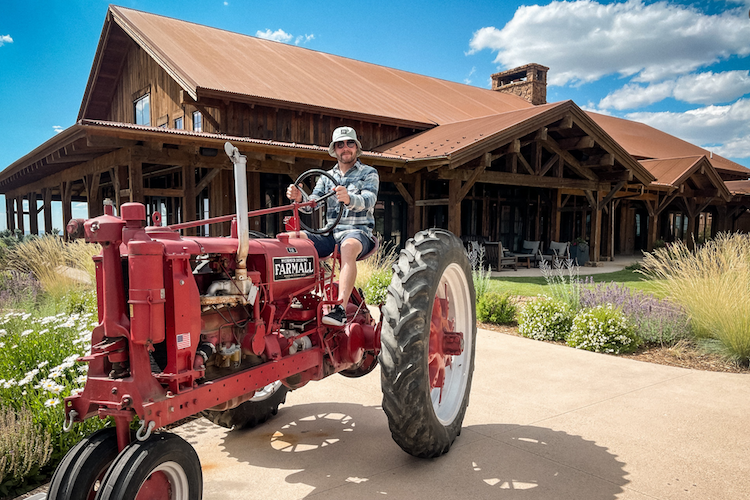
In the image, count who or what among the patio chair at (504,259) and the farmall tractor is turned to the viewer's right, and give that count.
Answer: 1

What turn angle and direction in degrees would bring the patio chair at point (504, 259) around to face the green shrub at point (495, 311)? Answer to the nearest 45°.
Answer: approximately 90° to its right

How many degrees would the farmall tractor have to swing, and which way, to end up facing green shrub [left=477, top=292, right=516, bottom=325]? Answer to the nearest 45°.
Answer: approximately 180°

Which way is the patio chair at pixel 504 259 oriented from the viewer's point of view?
to the viewer's right

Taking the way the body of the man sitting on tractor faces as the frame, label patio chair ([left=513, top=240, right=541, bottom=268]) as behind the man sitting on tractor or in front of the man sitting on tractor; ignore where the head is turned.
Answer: behind

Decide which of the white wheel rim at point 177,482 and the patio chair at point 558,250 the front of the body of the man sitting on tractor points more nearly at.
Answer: the white wheel rim

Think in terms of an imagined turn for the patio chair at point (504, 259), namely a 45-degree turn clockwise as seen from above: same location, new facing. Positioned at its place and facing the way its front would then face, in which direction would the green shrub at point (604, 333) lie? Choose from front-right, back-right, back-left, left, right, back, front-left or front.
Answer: front-right

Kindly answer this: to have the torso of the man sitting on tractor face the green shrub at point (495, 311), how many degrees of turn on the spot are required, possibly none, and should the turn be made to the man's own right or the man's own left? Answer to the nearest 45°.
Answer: approximately 180°

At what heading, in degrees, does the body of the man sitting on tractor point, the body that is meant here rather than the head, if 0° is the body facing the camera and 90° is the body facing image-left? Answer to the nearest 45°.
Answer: approximately 45°

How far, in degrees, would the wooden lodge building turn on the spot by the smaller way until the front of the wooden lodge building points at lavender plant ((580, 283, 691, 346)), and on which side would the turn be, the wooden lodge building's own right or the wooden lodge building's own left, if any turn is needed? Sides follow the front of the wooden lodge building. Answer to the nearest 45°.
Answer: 0° — it already faces it

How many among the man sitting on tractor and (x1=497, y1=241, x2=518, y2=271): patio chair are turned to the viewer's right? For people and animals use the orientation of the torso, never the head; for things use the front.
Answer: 1
